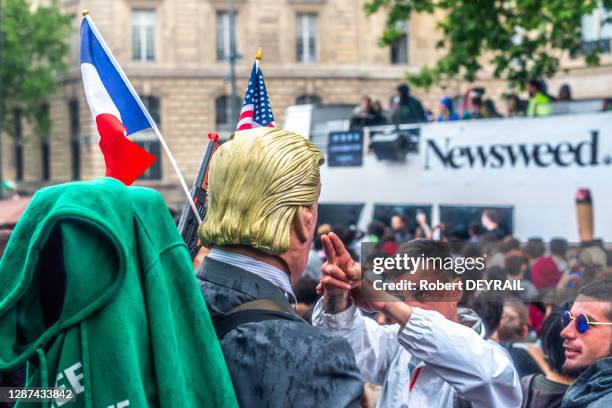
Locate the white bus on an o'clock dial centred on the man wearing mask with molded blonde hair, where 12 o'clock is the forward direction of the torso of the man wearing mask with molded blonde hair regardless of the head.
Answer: The white bus is roughly at 11 o'clock from the man wearing mask with molded blonde hair.

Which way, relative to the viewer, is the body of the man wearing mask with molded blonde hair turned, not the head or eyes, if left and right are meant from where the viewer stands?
facing away from the viewer and to the right of the viewer

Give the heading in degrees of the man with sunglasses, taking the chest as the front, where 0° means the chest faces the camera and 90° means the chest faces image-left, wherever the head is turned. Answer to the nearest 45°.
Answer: approximately 45°

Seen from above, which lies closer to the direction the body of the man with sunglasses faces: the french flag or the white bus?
the french flag

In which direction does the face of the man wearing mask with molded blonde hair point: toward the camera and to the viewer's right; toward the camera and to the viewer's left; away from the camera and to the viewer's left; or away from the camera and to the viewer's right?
away from the camera and to the viewer's right

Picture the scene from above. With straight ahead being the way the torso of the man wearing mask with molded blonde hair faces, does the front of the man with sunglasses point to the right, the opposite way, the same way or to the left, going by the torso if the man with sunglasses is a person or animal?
the opposite way

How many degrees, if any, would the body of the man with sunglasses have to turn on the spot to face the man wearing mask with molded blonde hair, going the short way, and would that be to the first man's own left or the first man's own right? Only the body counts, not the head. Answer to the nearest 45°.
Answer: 0° — they already face them

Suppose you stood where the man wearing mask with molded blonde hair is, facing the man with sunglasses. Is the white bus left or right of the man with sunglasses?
left

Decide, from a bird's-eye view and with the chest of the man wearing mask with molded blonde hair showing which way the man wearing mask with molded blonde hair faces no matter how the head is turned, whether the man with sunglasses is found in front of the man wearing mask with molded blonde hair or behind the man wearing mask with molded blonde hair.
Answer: in front

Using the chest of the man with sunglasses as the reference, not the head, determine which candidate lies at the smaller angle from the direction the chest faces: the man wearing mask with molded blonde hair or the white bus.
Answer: the man wearing mask with molded blonde hair

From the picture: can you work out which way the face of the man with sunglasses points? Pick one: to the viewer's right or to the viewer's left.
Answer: to the viewer's left
